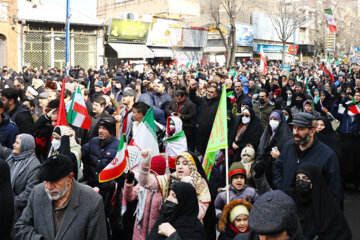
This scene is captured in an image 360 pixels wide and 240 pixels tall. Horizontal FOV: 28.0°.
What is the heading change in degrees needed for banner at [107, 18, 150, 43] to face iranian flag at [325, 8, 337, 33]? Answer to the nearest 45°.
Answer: approximately 45° to its left

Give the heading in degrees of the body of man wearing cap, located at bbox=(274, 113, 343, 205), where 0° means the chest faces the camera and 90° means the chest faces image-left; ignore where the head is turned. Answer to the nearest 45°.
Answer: approximately 45°

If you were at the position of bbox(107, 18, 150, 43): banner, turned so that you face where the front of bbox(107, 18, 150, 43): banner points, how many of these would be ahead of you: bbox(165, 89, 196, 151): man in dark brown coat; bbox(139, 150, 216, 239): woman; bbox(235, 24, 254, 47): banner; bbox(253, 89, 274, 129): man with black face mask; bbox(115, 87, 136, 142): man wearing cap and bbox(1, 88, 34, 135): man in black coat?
5

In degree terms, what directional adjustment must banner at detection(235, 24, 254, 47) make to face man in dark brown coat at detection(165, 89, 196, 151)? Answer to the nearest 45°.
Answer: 0° — it already faces them

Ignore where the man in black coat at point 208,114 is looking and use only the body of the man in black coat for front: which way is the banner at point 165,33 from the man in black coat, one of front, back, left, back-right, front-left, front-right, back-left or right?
back-right

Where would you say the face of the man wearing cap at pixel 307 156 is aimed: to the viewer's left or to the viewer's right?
to the viewer's left

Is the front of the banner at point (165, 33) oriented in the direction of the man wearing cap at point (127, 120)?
yes

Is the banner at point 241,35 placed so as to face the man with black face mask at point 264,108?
yes
